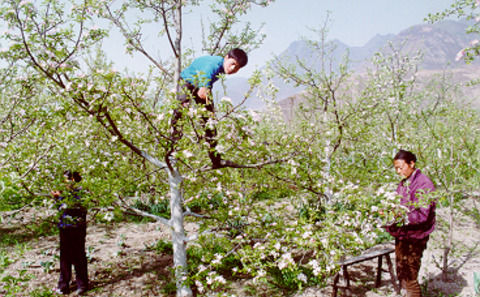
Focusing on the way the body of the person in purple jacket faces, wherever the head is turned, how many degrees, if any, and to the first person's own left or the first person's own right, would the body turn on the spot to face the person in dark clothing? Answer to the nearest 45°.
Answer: approximately 45° to the first person's own right

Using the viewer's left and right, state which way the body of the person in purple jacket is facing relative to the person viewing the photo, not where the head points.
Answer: facing the viewer and to the left of the viewer

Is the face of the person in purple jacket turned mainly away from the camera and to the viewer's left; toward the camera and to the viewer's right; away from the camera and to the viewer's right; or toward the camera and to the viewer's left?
toward the camera and to the viewer's left

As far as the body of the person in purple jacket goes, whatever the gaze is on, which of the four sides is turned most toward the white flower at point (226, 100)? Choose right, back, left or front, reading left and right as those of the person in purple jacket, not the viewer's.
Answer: front
